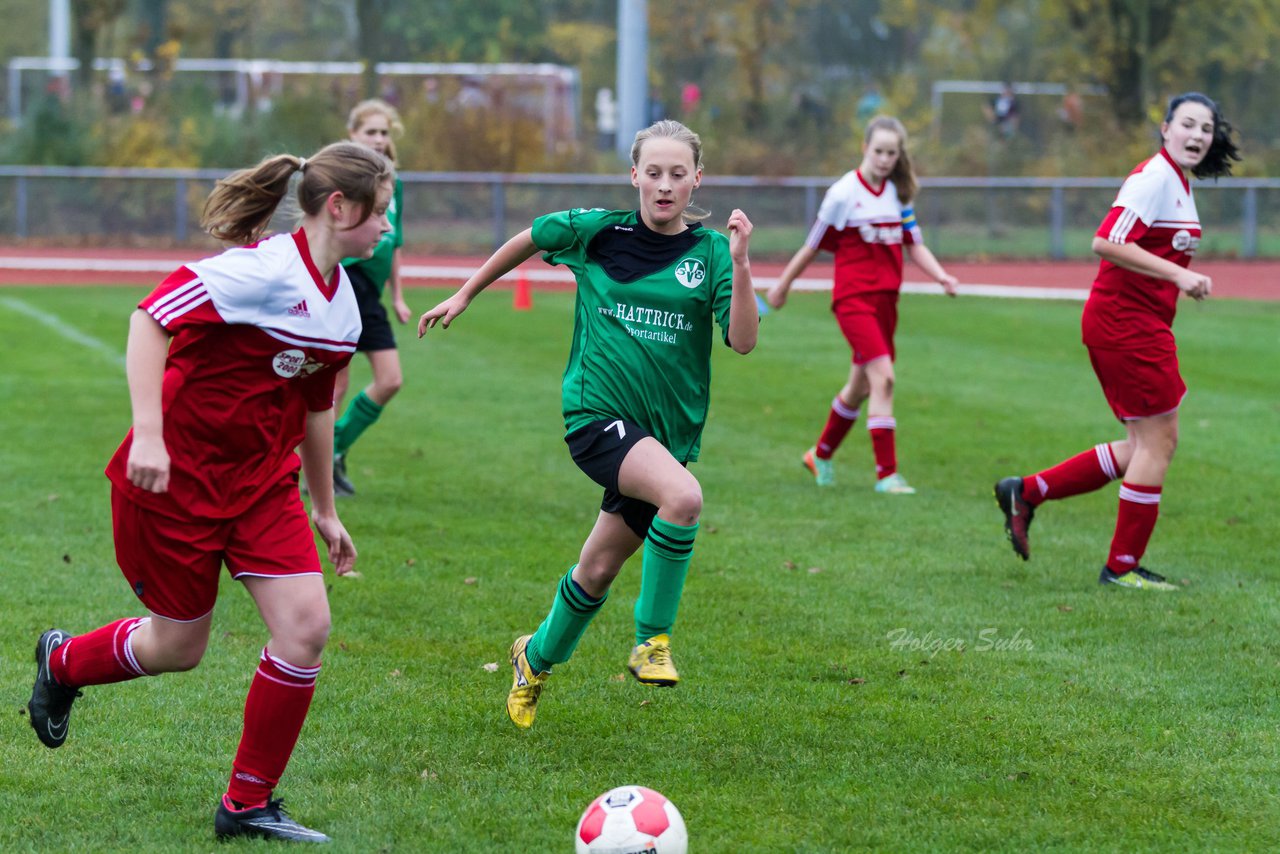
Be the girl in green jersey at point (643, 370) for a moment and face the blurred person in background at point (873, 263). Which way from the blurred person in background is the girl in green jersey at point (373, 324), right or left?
left

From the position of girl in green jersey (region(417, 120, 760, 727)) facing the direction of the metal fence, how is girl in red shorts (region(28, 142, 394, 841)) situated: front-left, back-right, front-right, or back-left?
back-left

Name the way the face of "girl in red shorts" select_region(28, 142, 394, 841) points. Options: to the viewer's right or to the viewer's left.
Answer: to the viewer's right

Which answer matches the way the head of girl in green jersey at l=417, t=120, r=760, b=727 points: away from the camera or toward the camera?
toward the camera

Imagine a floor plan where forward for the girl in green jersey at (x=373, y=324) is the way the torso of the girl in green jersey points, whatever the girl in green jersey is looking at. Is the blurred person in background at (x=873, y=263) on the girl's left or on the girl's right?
on the girl's left

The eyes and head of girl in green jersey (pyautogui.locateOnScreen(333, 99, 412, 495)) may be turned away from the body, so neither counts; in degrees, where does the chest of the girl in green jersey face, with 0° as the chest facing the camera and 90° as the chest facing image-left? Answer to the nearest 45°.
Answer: approximately 315°

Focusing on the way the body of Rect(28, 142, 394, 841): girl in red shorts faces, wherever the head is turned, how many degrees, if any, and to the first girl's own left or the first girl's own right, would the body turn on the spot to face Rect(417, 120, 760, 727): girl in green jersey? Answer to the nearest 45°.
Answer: approximately 90° to the first girl's own left

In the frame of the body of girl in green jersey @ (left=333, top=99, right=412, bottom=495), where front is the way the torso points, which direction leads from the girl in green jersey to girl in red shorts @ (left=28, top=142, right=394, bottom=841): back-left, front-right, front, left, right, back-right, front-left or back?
front-right

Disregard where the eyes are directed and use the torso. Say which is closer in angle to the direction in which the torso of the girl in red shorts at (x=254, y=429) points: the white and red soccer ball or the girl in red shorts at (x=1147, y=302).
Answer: the white and red soccer ball

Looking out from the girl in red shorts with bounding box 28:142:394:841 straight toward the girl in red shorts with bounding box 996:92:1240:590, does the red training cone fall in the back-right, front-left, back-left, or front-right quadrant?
front-left

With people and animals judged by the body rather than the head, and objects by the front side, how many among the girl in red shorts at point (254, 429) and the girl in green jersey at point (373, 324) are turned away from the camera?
0

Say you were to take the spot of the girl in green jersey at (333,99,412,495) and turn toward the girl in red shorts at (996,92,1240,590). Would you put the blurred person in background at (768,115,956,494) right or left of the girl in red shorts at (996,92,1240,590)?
left

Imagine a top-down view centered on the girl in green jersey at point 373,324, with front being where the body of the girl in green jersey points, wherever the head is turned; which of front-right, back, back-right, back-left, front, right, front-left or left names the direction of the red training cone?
back-left

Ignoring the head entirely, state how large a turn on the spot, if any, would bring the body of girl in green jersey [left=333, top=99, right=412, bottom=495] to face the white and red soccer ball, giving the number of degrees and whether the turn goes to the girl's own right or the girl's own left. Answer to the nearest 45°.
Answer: approximately 45° to the girl's own right

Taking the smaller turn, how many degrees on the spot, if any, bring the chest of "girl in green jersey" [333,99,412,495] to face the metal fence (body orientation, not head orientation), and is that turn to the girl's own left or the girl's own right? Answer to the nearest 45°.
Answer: approximately 135° to the girl's own left

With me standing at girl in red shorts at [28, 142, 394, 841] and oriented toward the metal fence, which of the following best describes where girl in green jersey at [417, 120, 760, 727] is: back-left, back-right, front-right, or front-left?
front-right

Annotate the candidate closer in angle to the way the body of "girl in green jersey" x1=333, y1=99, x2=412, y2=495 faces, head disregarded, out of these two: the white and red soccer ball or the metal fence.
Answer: the white and red soccer ball
